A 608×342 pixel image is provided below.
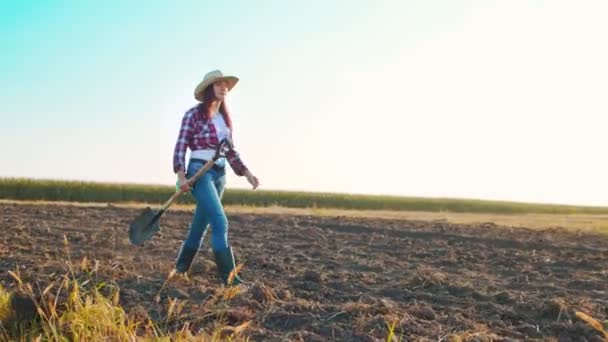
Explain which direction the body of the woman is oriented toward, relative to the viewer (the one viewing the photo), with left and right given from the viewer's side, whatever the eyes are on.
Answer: facing the viewer and to the right of the viewer

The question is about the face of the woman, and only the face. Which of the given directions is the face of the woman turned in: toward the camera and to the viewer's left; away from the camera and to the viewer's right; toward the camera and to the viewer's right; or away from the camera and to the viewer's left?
toward the camera and to the viewer's right
